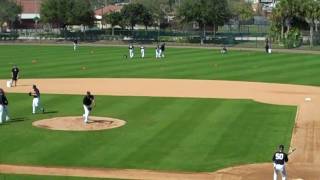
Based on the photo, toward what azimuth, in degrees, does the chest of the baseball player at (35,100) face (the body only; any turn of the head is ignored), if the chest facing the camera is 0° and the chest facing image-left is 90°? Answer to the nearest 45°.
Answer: approximately 90°

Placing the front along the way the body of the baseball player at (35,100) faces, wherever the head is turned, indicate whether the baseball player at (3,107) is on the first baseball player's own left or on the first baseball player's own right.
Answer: on the first baseball player's own left
